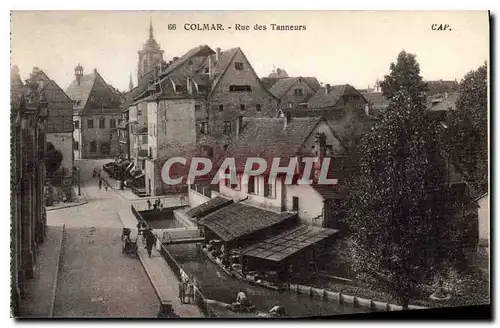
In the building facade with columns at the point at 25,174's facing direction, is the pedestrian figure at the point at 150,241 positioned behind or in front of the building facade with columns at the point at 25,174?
in front

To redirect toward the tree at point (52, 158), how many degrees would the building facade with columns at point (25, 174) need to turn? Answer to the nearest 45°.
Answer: approximately 45° to its left

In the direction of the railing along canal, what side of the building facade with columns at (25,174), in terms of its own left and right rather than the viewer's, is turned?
front

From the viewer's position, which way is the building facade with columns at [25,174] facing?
facing to the right of the viewer

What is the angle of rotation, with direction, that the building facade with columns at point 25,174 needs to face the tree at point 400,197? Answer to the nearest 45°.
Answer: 0° — it already faces it

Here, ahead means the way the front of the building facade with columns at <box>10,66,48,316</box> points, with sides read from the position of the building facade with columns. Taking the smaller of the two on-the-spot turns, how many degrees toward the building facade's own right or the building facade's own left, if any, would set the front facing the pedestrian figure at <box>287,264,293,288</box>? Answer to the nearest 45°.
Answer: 0° — it already faces it
